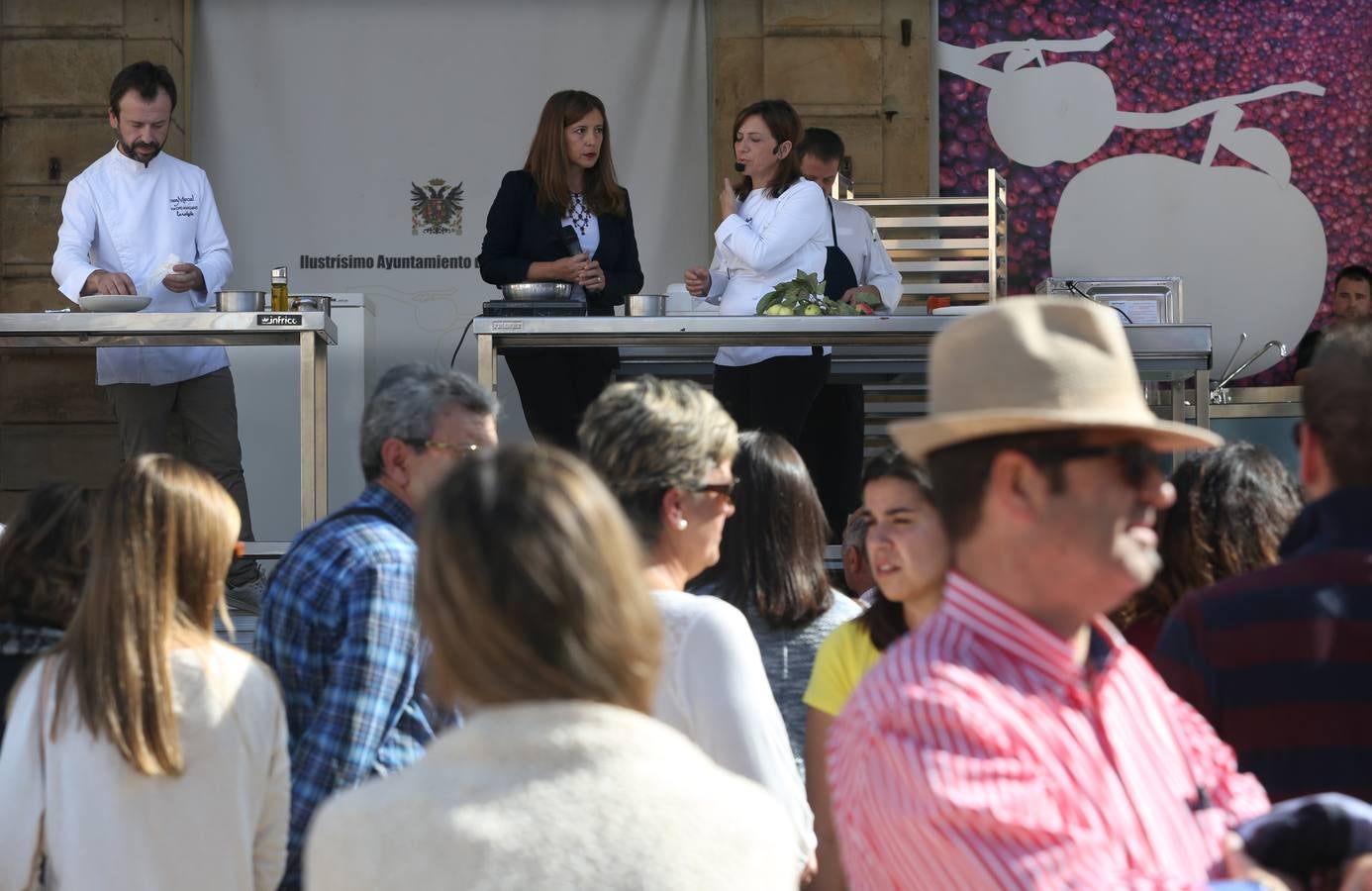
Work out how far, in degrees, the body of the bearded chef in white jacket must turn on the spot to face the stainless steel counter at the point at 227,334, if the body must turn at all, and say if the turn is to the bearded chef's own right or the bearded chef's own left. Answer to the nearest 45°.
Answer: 0° — they already face it

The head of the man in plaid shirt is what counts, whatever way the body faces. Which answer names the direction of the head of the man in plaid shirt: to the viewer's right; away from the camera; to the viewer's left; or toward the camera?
to the viewer's right

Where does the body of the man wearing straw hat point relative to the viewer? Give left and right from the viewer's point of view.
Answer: facing the viewer and to the right of the viewer

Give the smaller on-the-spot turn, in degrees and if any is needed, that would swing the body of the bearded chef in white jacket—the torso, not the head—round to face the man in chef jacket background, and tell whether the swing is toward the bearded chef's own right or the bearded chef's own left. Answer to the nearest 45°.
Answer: approximately 90° to the bearded chef's own left

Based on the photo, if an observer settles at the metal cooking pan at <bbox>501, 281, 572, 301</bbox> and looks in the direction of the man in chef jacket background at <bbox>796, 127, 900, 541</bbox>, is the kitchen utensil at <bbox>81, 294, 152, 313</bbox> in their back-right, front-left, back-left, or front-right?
back-left

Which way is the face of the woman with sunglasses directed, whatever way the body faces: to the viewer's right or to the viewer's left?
to the viewer's right

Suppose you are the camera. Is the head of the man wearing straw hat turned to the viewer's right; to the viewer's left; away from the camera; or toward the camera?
to the viewer's right

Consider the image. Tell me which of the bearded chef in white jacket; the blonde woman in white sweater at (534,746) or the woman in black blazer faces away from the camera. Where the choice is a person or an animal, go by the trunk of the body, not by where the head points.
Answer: the blonde woman in white sweater

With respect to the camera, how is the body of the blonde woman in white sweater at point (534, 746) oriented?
away from the camera

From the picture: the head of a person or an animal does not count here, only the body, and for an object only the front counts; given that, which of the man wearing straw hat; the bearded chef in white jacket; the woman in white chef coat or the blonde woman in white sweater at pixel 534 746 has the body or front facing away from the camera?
the blonde woman in white sweater

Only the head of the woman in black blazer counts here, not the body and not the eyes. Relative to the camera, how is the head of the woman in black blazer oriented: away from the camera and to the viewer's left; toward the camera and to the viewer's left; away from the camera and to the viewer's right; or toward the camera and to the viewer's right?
toward the camera and to the viewer's right

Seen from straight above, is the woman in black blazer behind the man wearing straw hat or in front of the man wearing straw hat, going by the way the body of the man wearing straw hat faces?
behind

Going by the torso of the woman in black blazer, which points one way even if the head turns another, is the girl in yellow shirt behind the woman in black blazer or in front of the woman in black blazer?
in front
